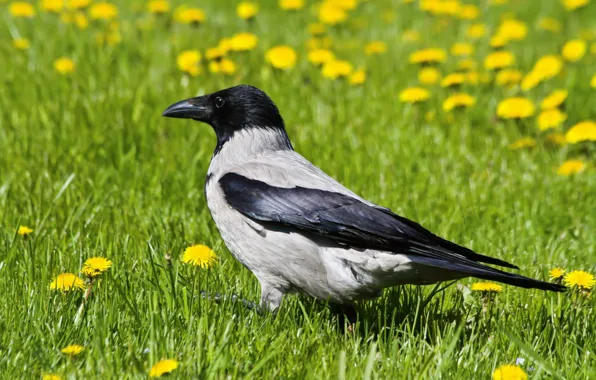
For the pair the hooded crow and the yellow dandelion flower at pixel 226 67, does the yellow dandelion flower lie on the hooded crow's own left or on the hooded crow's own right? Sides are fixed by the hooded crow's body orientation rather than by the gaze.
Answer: on the hooded crow's own right

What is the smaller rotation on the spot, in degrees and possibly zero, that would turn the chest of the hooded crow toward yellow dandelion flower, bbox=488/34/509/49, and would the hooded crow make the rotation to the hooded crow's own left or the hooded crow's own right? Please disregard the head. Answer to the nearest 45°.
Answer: approximately 90° to the hooded crow's own right

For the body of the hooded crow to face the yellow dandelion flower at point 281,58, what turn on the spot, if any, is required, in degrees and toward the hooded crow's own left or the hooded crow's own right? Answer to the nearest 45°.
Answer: approximately 90° to the hooded crow's own right

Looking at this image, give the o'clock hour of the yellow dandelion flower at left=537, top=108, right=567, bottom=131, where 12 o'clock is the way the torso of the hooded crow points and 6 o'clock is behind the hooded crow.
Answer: The yellow dandelion flower is roughly at 4 o'clock from the hooded crow.

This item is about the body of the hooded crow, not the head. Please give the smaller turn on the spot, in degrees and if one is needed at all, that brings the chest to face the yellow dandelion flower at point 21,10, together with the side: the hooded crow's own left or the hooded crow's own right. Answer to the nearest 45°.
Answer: approximately 45° to the hooded crow's own right

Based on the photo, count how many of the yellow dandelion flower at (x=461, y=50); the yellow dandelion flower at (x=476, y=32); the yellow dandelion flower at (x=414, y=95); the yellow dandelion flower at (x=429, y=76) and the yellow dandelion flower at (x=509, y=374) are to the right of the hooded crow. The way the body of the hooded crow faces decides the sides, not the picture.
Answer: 4

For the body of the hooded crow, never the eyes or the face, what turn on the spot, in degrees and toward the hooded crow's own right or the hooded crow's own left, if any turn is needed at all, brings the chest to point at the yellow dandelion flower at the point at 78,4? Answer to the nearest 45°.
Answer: approximately 45° to the hooded crow's own right

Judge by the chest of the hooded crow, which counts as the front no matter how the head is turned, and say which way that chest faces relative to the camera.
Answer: to the viewer's left

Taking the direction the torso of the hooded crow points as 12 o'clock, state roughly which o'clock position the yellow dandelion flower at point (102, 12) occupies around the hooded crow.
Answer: The yellow dandelion flower is roughly at 2 o'clock from the hooded crow.

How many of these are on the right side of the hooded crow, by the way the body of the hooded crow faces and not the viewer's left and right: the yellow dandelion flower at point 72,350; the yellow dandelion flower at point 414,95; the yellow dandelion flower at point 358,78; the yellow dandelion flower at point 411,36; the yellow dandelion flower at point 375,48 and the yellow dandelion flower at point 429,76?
5

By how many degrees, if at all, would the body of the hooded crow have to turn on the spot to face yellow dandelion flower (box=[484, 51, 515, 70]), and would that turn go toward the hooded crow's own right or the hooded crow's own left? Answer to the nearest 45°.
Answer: approximately 90° to the hooded crow's own right
